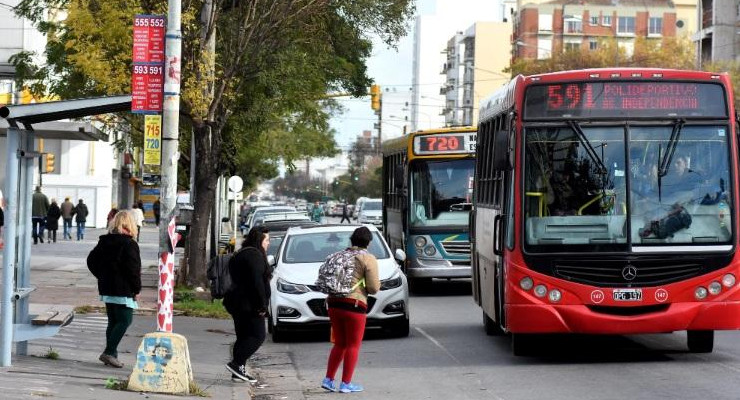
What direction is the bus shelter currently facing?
to the viewer's right

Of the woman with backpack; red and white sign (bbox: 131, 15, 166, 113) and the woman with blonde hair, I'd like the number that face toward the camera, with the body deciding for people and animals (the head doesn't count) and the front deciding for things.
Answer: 1

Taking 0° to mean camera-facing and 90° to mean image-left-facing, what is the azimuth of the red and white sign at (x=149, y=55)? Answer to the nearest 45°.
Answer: approximately 0°

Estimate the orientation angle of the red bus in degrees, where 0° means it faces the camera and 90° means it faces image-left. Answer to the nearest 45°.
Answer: approximately 0°

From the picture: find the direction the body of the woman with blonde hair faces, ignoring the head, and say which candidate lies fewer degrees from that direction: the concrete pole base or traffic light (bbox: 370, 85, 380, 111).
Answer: the traffic light

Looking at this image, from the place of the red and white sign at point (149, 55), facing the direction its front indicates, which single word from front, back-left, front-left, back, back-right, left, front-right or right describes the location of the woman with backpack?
front-left

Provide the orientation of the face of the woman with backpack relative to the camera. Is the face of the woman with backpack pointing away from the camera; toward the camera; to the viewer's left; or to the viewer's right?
away from the camera
